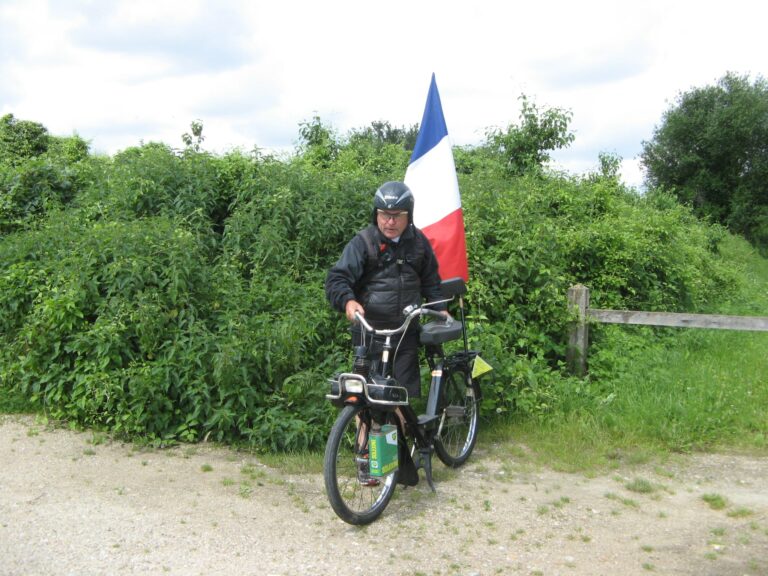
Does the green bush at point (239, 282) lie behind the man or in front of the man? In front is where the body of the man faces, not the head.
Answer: behind

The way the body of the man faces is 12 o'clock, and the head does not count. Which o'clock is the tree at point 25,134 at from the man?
The tree is roughly at 5 o'clock from the man.

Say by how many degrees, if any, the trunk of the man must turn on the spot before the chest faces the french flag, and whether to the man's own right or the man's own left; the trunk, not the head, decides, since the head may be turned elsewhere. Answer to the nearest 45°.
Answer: approximately 180°

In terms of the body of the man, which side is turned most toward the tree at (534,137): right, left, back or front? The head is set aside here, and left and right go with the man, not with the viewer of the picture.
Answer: back

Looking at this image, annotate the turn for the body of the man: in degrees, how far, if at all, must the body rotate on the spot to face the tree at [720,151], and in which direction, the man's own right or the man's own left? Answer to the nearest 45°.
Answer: approximately 135° to the man's own left

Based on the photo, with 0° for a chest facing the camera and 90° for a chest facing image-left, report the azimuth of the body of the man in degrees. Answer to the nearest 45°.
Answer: approximately 0°
